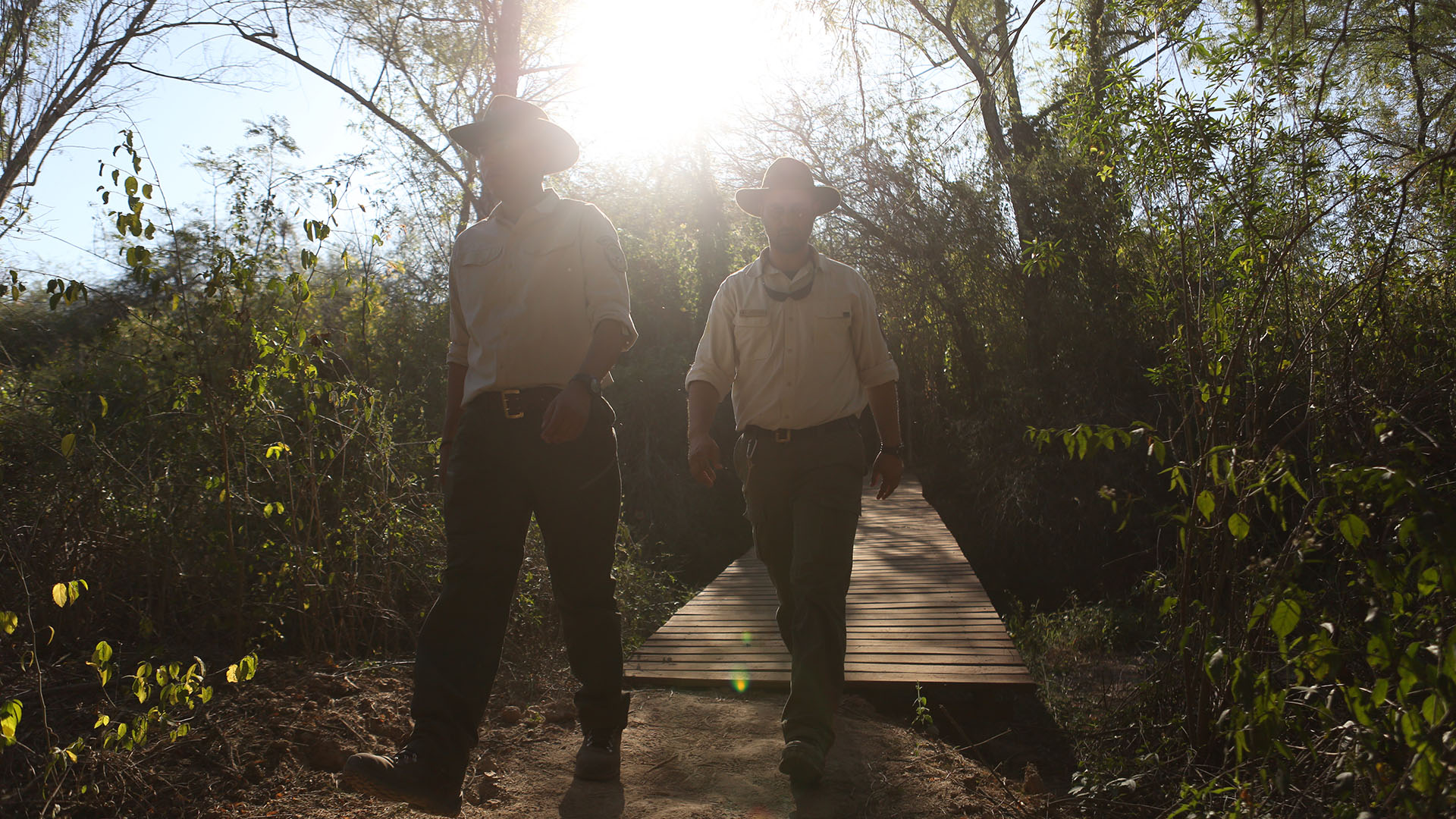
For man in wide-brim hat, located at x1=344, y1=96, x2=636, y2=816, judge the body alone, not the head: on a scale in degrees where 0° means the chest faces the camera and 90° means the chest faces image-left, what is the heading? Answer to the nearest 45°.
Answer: approximately 45°

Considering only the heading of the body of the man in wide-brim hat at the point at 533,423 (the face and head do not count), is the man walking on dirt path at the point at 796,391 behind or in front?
behind

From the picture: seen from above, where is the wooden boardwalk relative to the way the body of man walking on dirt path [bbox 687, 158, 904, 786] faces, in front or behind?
behind

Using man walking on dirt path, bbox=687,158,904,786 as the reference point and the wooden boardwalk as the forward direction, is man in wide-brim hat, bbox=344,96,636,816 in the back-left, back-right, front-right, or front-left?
back-left

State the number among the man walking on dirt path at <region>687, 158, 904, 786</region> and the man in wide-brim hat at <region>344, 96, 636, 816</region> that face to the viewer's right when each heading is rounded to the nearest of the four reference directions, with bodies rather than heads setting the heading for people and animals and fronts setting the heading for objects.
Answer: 0

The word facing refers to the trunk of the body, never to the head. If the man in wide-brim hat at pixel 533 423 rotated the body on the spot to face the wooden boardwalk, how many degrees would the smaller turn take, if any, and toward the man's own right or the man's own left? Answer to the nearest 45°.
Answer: approximately 180°

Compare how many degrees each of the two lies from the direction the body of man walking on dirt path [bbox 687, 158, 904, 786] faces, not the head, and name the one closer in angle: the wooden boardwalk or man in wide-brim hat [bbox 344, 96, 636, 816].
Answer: the man in wide-brim hat
